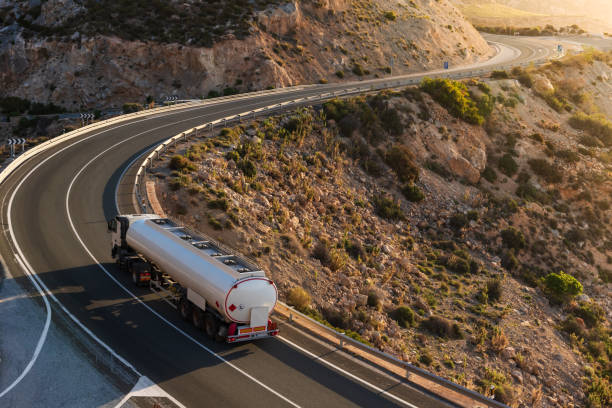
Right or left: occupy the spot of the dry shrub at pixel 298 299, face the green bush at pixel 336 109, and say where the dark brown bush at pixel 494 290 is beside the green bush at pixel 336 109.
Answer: right

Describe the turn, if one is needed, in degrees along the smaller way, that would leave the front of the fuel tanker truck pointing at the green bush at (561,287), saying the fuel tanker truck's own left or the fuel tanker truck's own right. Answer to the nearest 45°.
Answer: approximately 90° to the fuel tanker truck's own right

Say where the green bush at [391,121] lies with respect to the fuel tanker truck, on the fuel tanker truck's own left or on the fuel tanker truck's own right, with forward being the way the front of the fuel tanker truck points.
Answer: on the fuel tanker truck's own right

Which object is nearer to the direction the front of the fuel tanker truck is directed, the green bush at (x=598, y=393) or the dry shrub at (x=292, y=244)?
the dry shrub

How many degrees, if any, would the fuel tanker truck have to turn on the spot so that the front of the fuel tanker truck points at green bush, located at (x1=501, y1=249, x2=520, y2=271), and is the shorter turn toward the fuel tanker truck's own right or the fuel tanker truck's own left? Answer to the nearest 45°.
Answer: approximately 90° to the fuel tanker truck's own right

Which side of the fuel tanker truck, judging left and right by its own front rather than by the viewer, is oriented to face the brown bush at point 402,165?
right

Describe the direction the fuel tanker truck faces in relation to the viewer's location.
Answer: facing away from the viewer and to the left of the viewer
